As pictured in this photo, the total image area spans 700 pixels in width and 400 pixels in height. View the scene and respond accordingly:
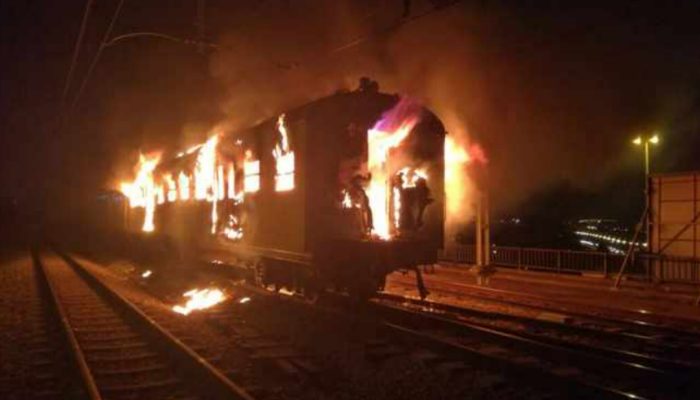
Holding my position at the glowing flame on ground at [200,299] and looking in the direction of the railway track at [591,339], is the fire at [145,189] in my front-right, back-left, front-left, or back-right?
back-left

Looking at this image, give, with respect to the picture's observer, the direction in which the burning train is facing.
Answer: facing the viewer and to the right of the viewer

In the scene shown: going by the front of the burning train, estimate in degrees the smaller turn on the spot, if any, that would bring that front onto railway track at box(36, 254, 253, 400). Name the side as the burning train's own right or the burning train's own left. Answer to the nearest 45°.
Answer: approximately 90° to the burning train's own right
